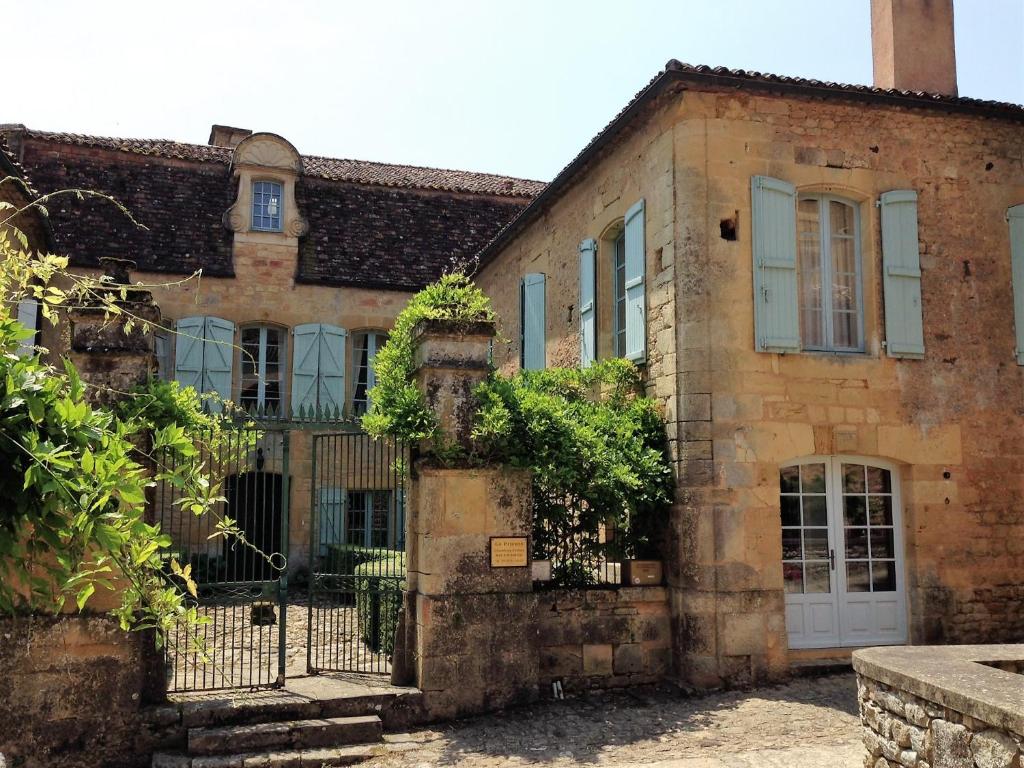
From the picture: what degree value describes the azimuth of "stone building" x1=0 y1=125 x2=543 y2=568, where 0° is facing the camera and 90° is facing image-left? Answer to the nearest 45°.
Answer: approximately 0°

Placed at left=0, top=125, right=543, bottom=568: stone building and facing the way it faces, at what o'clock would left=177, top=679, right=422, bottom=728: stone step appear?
The stone step is roughly at 12 o'clock from the stone building.

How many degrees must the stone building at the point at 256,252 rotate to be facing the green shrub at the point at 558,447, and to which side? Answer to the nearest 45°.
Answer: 0° — it already faces it

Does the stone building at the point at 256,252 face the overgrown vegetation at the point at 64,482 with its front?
yes

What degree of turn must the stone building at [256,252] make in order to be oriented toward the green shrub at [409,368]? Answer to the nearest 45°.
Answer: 0° — it already faces it

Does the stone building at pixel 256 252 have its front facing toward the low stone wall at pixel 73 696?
yes
